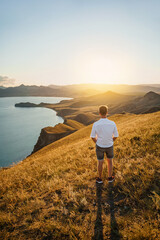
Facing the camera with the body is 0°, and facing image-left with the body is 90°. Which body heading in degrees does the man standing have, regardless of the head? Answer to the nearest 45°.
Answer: approximately 180°
